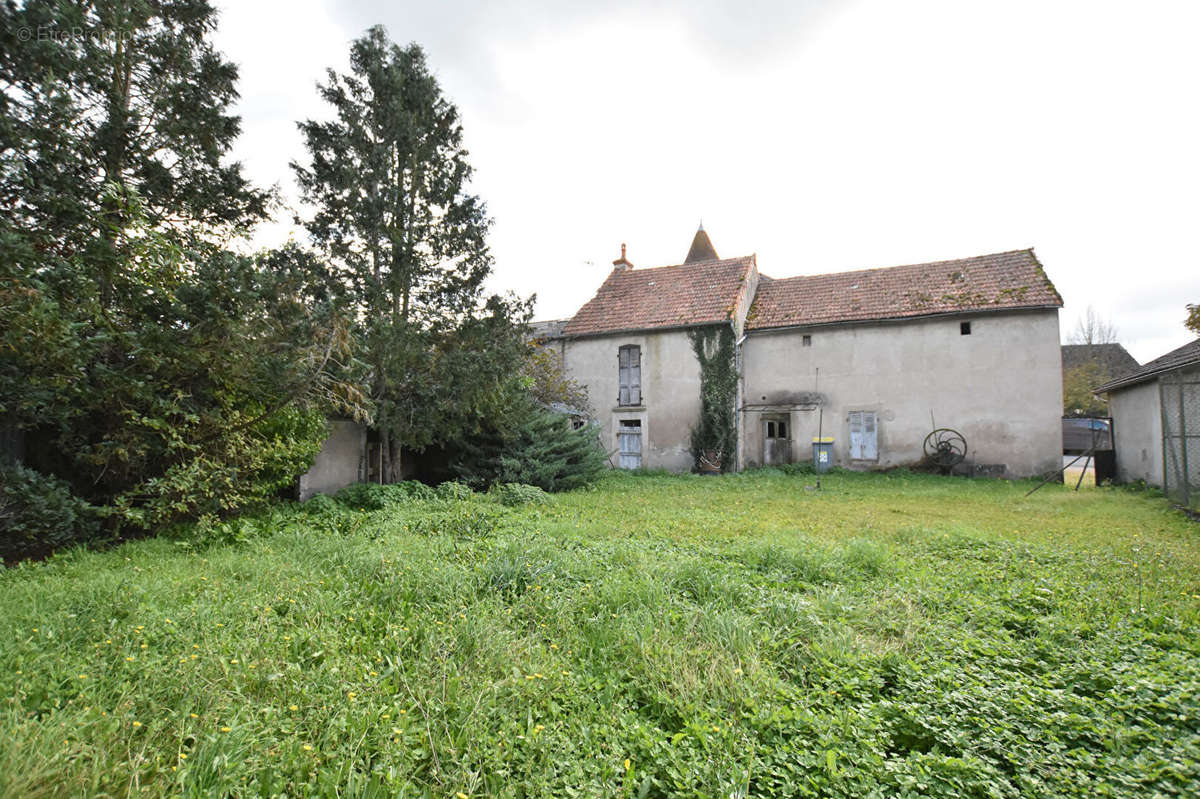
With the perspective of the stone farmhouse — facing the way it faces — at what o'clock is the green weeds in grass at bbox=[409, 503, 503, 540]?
The green weeds in grass is roughly at 1 o'clock from the stone farmhouse.

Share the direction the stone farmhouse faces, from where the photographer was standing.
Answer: facing the viewer

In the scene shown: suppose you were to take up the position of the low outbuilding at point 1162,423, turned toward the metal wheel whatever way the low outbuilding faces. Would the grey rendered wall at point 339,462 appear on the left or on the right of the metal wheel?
left

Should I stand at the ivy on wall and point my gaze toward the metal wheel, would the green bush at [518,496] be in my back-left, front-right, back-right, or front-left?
back-right

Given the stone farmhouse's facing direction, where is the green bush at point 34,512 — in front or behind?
in front

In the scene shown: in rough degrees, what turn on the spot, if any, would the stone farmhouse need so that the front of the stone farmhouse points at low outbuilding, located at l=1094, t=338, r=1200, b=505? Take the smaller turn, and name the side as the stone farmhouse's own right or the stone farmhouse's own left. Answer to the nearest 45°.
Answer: approximately 45° to the stone farmhouse's own left

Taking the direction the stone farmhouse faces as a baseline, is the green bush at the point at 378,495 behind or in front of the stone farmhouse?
in front

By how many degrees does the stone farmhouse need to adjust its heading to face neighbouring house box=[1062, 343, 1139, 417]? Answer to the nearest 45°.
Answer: approximately 135° to its left

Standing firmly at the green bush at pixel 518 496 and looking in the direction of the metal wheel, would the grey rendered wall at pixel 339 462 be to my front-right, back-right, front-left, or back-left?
back-left

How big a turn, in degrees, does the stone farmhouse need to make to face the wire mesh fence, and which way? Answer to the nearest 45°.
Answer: approximately 45° to its left

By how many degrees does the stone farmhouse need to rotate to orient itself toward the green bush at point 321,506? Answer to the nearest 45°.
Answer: approximately 45° to its right
